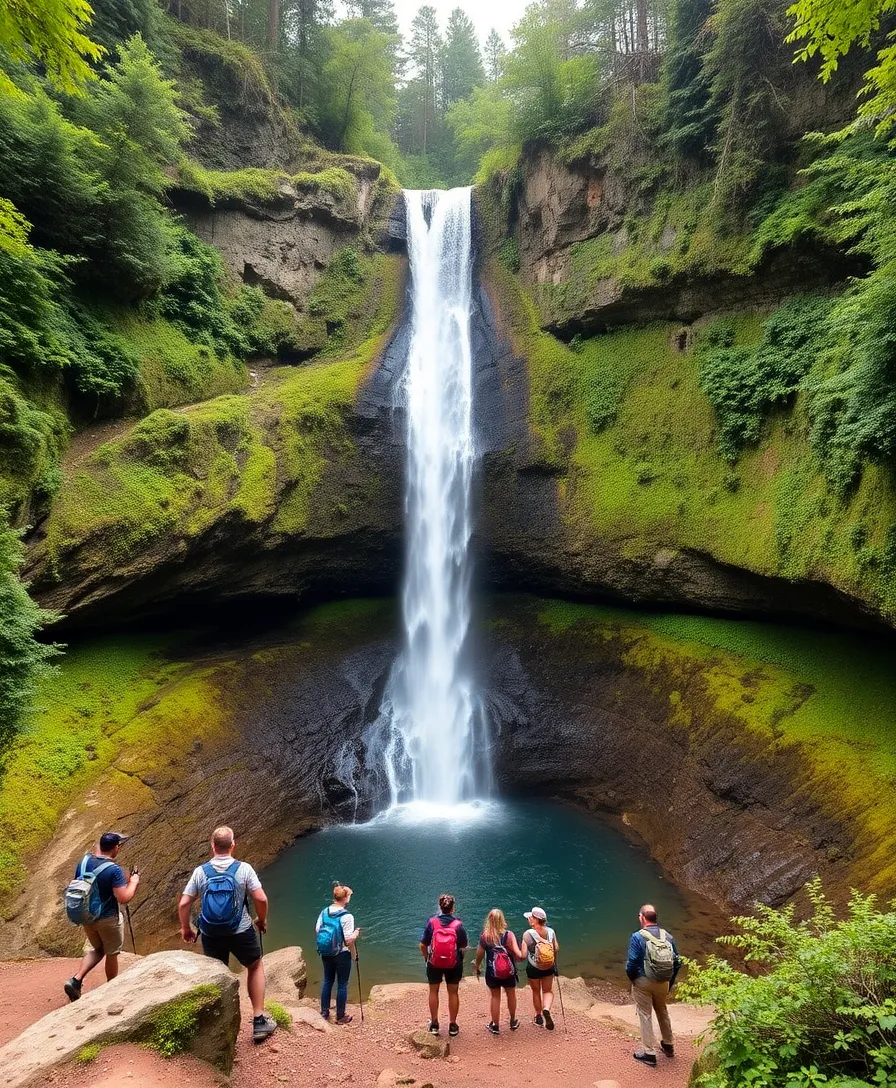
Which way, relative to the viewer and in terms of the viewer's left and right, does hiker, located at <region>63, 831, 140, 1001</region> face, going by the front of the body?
facing away from the viewer and to the right of the viewer

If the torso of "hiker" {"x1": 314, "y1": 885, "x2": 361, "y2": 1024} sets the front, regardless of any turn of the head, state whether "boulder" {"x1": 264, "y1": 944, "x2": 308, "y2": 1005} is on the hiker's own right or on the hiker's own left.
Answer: on the hiker's own left

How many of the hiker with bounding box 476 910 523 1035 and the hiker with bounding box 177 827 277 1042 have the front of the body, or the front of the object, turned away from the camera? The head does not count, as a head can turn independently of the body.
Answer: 2

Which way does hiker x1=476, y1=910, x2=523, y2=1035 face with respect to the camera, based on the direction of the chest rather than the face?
away from the camera

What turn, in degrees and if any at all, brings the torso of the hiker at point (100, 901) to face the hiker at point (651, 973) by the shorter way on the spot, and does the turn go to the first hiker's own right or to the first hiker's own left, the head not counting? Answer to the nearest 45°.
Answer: approximately 45° to the first hiker's own right

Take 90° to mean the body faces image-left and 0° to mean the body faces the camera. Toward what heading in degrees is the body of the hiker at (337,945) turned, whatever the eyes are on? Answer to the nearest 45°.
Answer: approximately 225°

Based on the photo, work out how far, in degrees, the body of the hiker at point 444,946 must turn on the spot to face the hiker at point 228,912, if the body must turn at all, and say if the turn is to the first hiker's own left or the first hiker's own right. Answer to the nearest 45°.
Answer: approximately 135° to the first hiker's own left

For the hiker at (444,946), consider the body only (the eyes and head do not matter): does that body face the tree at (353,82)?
yes

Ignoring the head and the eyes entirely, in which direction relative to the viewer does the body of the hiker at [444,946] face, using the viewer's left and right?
facing away from the viewer

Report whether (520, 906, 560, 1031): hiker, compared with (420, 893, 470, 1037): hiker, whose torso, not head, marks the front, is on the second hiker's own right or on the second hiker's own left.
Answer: on the second hiker's own right

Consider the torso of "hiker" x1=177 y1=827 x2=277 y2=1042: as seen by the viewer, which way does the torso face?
away from the camera

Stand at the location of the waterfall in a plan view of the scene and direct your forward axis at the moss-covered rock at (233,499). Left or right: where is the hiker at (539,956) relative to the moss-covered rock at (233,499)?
left

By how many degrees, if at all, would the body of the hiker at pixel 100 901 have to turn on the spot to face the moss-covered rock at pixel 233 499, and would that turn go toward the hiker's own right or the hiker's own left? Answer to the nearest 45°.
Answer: approximately 45° to the hiker's own left
